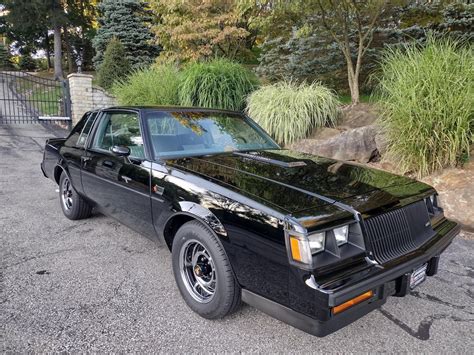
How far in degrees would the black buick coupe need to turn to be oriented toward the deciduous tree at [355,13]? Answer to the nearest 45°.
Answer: approximately 135° to its left

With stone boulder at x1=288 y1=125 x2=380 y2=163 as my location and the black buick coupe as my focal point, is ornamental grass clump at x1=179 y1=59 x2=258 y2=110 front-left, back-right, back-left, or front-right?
back-right

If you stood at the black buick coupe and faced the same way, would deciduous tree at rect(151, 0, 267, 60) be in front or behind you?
behind

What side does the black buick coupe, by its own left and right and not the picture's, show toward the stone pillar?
back

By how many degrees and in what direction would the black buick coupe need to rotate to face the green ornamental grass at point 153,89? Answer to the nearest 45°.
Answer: approximately 135° to its left

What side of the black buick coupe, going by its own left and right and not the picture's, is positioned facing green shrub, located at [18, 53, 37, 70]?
back

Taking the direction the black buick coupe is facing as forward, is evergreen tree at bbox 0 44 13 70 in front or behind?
behind

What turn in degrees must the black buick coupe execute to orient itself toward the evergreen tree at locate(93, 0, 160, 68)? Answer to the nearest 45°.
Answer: approximately 135° to its left

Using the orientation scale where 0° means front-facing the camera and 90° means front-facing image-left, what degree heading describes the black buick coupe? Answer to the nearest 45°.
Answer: approximately 315°
